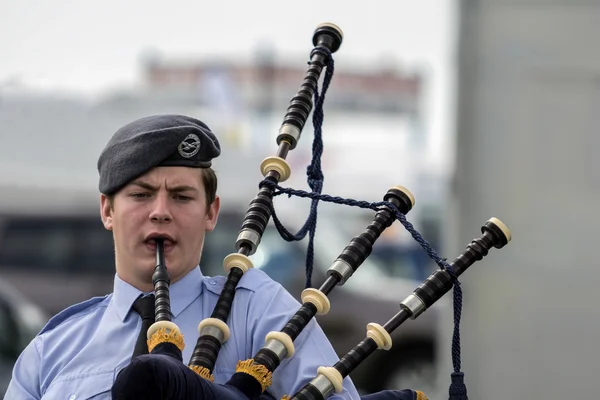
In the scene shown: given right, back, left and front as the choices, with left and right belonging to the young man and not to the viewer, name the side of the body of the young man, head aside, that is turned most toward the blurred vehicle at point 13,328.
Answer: back

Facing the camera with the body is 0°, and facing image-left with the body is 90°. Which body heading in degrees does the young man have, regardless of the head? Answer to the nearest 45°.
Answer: approximately 0°

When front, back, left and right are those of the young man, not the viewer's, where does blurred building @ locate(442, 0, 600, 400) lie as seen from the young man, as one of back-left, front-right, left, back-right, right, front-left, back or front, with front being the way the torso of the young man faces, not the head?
back-left
